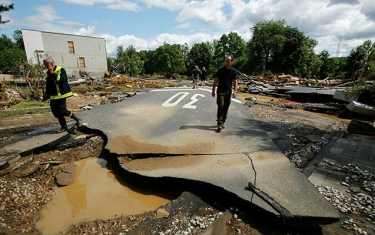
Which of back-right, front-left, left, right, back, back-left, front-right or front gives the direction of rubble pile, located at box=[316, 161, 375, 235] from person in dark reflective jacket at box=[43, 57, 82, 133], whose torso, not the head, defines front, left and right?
left

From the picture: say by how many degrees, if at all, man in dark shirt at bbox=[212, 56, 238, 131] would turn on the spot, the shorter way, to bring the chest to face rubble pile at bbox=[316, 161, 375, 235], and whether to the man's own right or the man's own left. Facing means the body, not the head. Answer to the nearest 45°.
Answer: approximately 45° to the man's own left

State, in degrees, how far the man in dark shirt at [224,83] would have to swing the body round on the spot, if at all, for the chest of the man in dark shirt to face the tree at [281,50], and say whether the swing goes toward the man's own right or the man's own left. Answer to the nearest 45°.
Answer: approximately 180°

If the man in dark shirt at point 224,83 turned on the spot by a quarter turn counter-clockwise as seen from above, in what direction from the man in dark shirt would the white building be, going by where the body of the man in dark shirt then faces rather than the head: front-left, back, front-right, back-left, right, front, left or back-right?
back-left

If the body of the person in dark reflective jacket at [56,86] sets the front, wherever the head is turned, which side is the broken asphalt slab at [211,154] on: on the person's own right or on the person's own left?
on the person's own left

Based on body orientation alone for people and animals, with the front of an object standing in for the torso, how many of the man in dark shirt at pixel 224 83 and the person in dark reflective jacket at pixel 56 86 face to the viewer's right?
0

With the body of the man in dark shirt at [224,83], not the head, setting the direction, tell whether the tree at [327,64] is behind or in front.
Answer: behind

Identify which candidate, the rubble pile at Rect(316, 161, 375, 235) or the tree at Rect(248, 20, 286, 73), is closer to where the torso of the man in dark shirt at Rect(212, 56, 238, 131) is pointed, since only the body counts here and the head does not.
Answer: the rubble pile

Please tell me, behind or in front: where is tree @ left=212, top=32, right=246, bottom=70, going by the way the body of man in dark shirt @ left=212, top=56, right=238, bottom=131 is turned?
behind

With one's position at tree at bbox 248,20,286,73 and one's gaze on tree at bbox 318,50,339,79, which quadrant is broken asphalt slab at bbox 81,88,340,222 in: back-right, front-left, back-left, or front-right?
back-right

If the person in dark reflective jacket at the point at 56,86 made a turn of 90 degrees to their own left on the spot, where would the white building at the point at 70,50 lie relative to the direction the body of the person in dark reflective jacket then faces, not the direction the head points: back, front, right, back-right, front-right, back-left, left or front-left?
back-left

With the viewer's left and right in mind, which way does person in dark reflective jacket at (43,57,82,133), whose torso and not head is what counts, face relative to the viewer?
facing the viewer and to the left of the viewer

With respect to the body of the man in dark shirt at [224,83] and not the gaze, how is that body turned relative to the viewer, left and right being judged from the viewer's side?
facing the viewer

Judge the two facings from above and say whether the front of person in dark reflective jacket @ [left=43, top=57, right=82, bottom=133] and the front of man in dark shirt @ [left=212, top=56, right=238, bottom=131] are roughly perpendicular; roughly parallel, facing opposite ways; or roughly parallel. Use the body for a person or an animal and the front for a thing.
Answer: roughly parallel

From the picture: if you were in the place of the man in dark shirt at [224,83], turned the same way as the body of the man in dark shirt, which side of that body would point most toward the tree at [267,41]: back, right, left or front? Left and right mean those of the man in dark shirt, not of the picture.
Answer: back
